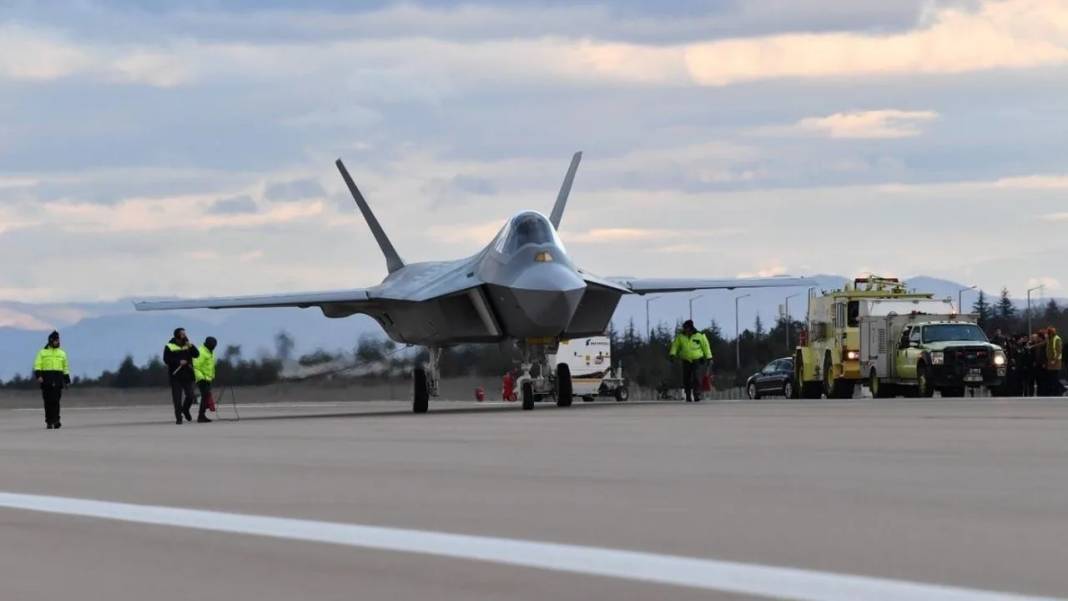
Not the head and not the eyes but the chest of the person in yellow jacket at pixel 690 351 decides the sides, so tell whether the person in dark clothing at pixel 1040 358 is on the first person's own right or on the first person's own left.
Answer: on the first person's own left

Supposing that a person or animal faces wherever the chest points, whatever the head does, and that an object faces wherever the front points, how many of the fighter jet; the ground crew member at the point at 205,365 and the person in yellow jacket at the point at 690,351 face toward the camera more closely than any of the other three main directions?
2

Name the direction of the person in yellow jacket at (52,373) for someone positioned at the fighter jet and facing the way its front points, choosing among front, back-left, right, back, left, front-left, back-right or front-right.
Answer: right

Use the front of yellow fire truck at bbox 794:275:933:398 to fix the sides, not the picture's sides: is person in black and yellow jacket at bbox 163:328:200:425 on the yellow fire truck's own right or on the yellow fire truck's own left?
on the yellow fire truck's own right

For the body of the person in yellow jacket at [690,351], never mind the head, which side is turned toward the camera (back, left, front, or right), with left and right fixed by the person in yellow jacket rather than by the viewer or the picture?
front

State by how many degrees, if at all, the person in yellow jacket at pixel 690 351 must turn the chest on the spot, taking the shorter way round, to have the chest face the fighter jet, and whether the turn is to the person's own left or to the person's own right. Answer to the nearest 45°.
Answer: approximately 45° to the person's own right

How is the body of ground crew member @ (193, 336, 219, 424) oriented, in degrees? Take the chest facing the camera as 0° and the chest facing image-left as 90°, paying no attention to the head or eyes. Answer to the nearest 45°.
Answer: approximately 270°

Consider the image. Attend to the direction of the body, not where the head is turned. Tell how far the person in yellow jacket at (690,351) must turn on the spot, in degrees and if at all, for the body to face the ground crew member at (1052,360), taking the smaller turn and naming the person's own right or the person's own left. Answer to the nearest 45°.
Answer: approximately 135° to the person's own left

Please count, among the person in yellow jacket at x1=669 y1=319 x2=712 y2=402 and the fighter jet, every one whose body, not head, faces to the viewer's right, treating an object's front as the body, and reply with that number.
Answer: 0

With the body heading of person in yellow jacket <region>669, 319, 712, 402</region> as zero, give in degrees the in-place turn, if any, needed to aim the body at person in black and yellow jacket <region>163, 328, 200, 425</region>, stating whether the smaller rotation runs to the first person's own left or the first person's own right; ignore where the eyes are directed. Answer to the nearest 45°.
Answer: approximately 45° to the first person's own right
